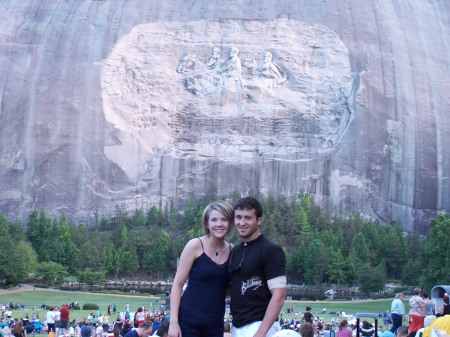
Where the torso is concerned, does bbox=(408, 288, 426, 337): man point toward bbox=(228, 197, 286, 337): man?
no

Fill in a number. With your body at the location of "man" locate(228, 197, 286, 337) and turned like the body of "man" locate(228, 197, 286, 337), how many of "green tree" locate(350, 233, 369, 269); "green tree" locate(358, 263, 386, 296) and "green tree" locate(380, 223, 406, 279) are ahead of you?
0

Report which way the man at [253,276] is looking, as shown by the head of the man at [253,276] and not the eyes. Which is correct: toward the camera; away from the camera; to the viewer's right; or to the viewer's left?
toward the camera

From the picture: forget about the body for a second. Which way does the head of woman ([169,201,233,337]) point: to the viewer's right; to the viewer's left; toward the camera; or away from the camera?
toward the camera

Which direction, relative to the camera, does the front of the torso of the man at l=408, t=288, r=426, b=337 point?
away from the camera

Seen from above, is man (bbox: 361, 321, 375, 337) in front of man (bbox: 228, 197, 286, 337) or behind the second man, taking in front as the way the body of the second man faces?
behind

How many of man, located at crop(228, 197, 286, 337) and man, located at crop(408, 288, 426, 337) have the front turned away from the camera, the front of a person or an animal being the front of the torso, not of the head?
1

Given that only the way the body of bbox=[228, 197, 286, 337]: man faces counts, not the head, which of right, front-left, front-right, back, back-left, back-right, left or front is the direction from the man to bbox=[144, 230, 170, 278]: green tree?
back-right

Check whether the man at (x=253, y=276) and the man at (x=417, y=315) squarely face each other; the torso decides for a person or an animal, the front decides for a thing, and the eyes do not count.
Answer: no

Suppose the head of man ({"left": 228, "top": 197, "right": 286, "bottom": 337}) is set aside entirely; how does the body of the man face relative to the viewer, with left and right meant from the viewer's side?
facing the viewer and to the left of the viewer
